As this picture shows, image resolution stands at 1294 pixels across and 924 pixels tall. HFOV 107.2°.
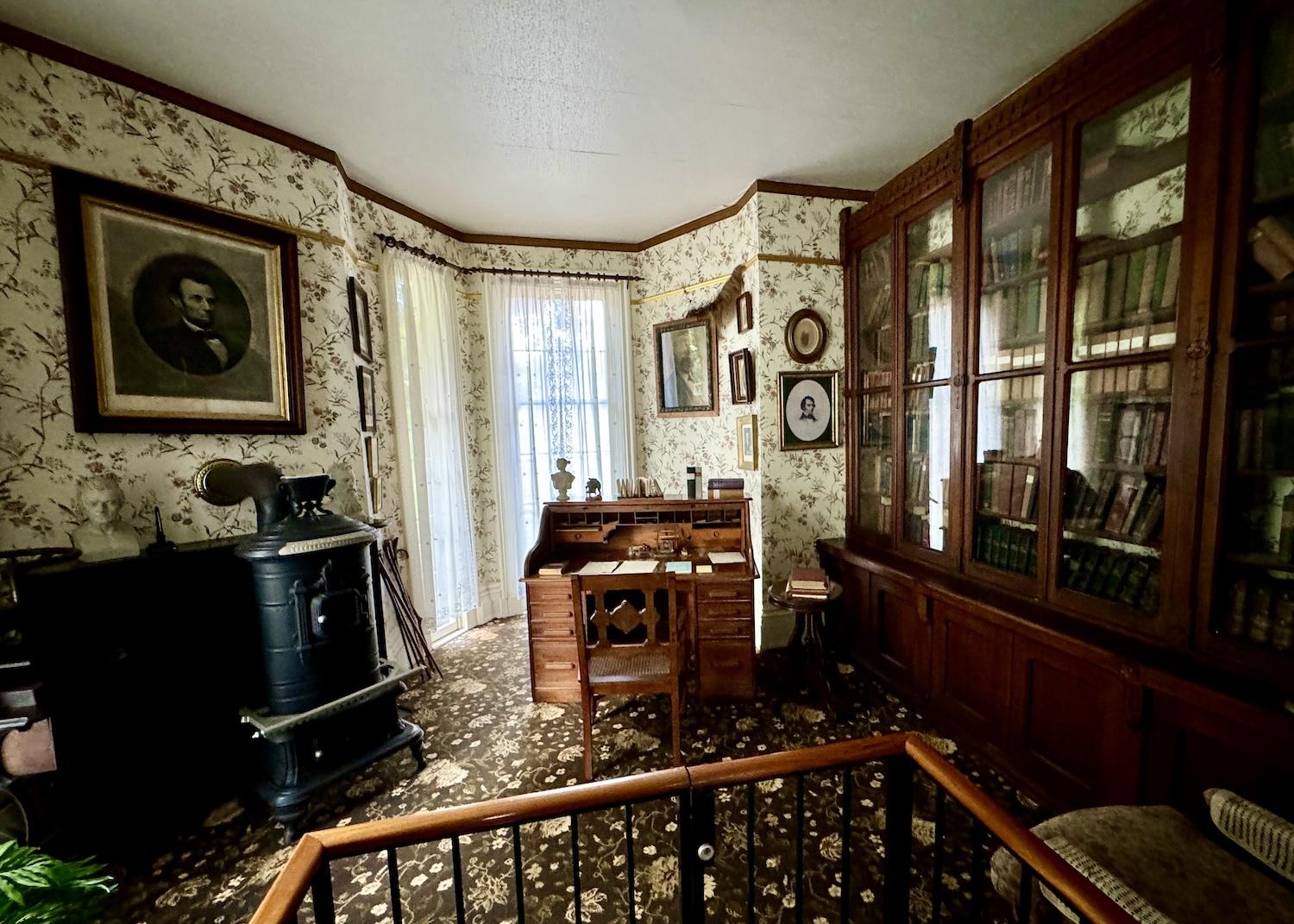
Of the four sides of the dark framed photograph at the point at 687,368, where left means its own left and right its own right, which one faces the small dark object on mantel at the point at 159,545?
front

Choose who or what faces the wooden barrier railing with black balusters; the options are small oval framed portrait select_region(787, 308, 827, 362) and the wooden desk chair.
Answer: the small oval framed portrait

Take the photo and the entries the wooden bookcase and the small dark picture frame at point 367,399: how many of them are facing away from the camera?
0

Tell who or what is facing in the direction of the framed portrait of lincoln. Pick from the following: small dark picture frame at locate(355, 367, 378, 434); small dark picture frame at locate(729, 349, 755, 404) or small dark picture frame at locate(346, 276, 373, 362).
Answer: small dark picture frame at locate(729, 349, 755, 404)

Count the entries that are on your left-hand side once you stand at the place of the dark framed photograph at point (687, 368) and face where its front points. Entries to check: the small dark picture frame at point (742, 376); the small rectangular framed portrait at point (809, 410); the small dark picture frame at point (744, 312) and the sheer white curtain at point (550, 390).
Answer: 3

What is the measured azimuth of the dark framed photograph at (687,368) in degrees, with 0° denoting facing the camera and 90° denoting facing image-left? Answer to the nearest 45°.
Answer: approximately 45°

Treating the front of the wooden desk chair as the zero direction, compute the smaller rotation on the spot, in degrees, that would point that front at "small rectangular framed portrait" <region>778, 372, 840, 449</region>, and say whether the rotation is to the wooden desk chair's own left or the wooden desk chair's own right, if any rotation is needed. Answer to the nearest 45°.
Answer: approximately 45° to the wooden desk chair's own right

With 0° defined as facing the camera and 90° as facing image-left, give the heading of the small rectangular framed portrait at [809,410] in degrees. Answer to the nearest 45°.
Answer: approximately 0°

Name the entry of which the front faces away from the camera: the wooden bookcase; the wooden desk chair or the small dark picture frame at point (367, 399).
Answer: the wooden desk chair

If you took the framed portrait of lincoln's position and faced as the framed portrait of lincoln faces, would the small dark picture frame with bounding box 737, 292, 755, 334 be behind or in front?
in front

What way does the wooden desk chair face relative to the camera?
away from the camera

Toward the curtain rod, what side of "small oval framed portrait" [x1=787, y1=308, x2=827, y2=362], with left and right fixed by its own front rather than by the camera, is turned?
right

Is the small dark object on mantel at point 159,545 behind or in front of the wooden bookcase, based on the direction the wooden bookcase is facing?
in front

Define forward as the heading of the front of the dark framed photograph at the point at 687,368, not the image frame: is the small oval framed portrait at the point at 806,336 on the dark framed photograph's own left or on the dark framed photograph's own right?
on the dark framed photograph's own left

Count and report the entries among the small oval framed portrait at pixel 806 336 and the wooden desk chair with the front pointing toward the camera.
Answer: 1

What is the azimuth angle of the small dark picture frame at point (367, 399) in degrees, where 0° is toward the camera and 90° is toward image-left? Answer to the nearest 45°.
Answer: approximately 315°

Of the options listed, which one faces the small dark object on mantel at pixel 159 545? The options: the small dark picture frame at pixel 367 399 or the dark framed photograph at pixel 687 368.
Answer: the dark framed photograph

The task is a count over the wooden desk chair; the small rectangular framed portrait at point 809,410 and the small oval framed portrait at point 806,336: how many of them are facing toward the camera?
2
